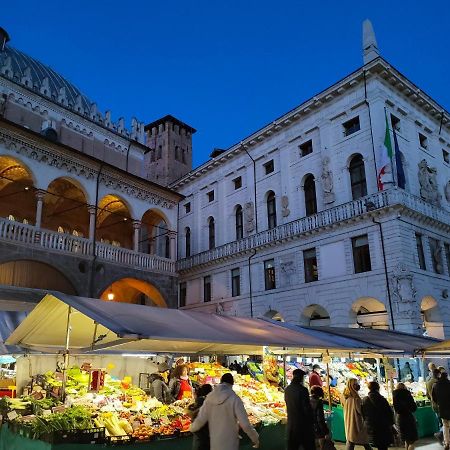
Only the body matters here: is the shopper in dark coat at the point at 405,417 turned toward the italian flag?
yes

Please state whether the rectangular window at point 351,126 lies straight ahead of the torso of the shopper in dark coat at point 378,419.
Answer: yes

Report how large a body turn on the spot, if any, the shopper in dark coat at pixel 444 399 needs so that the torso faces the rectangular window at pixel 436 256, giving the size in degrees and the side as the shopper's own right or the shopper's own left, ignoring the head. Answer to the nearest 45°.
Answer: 0° — they already face it

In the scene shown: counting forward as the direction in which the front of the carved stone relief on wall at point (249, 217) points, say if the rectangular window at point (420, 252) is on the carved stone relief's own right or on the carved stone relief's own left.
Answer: on the carved stone relief's own left

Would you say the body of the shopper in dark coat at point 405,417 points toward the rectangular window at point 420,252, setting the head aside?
yes

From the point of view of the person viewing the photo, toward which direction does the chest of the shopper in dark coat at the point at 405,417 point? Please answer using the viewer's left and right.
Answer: facing away from the viewer

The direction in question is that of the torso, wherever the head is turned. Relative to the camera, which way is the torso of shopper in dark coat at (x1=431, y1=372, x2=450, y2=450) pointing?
away from the camera

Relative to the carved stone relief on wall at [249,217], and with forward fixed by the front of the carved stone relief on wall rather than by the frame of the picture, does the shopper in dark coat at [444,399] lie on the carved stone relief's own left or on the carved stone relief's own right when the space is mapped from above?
on the carved stone relief's own left

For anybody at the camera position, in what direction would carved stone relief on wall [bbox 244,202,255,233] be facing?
facing the viewer and to the left of the viewer

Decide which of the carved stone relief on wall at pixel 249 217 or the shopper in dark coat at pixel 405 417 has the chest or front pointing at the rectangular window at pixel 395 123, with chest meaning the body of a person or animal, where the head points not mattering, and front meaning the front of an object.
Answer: the shopper in dark coat

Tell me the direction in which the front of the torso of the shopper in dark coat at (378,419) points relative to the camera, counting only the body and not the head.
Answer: away from the camera

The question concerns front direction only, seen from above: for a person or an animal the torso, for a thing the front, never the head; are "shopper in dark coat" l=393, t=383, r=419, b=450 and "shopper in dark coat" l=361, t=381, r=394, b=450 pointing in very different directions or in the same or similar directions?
same or similar directions

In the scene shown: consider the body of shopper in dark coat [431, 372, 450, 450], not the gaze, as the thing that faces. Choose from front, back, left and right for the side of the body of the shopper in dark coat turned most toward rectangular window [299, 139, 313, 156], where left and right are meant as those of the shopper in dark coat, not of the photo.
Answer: front

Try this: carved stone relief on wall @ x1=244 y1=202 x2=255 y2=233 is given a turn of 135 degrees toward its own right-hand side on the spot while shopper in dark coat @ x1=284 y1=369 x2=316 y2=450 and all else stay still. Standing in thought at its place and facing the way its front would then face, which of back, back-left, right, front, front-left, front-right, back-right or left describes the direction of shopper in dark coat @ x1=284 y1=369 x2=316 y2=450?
back

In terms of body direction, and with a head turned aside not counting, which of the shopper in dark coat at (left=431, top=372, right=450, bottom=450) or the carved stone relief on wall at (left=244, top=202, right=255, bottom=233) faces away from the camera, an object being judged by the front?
the shopper in dark coat

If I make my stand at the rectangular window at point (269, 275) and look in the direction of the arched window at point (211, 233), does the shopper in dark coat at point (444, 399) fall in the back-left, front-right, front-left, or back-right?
back-left

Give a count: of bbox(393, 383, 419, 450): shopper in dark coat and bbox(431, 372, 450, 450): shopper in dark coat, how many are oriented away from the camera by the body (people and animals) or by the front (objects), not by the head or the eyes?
2

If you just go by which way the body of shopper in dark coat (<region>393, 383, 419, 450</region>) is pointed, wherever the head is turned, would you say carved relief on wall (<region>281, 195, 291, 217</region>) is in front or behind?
in front
